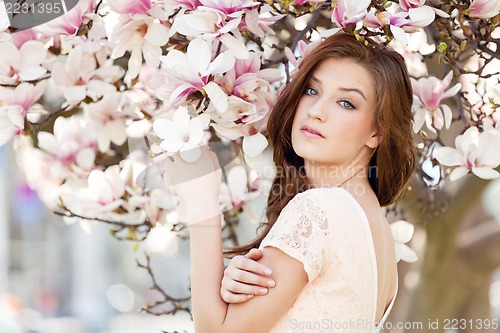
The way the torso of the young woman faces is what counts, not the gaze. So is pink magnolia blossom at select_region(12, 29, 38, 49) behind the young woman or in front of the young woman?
in front

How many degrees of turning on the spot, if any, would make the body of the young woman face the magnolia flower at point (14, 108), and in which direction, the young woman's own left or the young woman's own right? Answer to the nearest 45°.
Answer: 0° — they already face it

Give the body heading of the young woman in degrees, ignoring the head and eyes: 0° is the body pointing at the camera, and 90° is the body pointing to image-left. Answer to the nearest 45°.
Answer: approximately 90°

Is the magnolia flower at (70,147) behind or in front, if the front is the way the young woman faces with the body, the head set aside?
in front
